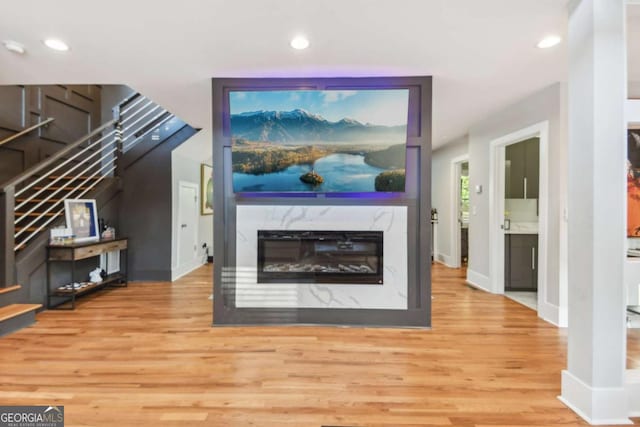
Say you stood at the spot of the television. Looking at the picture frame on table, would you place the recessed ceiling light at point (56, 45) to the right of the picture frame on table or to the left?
left

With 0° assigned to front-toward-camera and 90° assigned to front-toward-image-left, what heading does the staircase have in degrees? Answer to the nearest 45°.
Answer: approximately 45°

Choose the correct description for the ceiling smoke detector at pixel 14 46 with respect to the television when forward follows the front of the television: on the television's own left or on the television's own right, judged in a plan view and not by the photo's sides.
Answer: on the television's own right

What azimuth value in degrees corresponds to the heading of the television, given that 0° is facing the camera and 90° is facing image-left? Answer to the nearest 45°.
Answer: approximately 0°

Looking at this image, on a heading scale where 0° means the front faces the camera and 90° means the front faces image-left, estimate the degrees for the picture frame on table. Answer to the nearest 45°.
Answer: approximately 315°

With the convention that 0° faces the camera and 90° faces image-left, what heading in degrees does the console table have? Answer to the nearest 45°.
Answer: approximately 315°

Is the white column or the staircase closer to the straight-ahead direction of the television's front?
the white column

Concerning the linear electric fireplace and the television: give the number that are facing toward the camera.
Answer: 2
